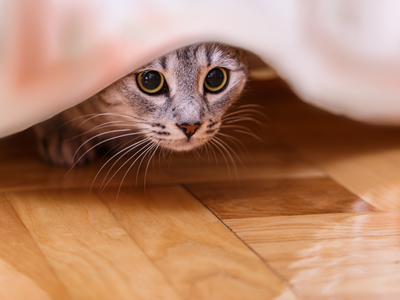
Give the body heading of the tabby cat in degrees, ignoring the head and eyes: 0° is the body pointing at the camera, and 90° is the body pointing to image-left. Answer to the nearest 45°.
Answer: approximately 315°
